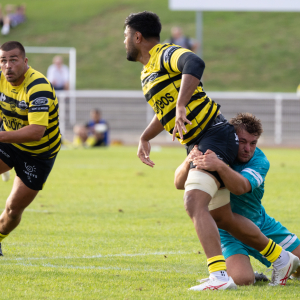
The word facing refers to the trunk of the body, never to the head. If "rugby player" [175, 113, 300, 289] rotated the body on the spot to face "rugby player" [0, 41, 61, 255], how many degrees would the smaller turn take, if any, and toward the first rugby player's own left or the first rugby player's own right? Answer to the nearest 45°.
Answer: approximately 45° to the first rugby player's own right

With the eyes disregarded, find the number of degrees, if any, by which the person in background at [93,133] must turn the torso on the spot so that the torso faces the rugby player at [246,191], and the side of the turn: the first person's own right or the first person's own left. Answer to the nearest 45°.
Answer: approximately 45° to the first person's own left

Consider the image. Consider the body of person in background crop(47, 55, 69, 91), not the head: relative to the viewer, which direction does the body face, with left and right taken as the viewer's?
facing the viewer

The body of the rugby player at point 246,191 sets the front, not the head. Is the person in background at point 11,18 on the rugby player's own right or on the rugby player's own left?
on the rugby player's own right

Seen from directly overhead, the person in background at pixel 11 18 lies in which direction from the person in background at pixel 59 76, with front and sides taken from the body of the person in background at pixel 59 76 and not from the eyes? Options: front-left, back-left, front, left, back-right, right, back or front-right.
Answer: back

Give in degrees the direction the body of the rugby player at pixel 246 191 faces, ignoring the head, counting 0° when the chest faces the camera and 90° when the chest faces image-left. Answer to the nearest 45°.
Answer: approximately 45°

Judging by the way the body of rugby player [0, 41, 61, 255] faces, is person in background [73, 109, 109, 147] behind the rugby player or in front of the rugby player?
behind

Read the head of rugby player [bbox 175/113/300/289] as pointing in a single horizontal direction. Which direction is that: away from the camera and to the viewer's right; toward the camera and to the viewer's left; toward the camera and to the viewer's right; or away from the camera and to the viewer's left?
toward the camera and to the viewer's left

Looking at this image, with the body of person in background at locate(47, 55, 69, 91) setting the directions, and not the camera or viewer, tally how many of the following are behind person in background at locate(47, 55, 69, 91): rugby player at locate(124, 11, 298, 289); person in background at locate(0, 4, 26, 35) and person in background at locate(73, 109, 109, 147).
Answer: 1

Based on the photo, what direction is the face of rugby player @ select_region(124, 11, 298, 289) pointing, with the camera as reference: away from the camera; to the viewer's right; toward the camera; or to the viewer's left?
to the viewer's left

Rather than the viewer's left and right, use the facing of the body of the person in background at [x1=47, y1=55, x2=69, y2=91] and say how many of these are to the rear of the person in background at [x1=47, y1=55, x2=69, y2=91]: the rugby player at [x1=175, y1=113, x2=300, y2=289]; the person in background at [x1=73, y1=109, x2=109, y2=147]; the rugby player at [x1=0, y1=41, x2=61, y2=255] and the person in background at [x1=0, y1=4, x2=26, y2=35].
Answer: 1
